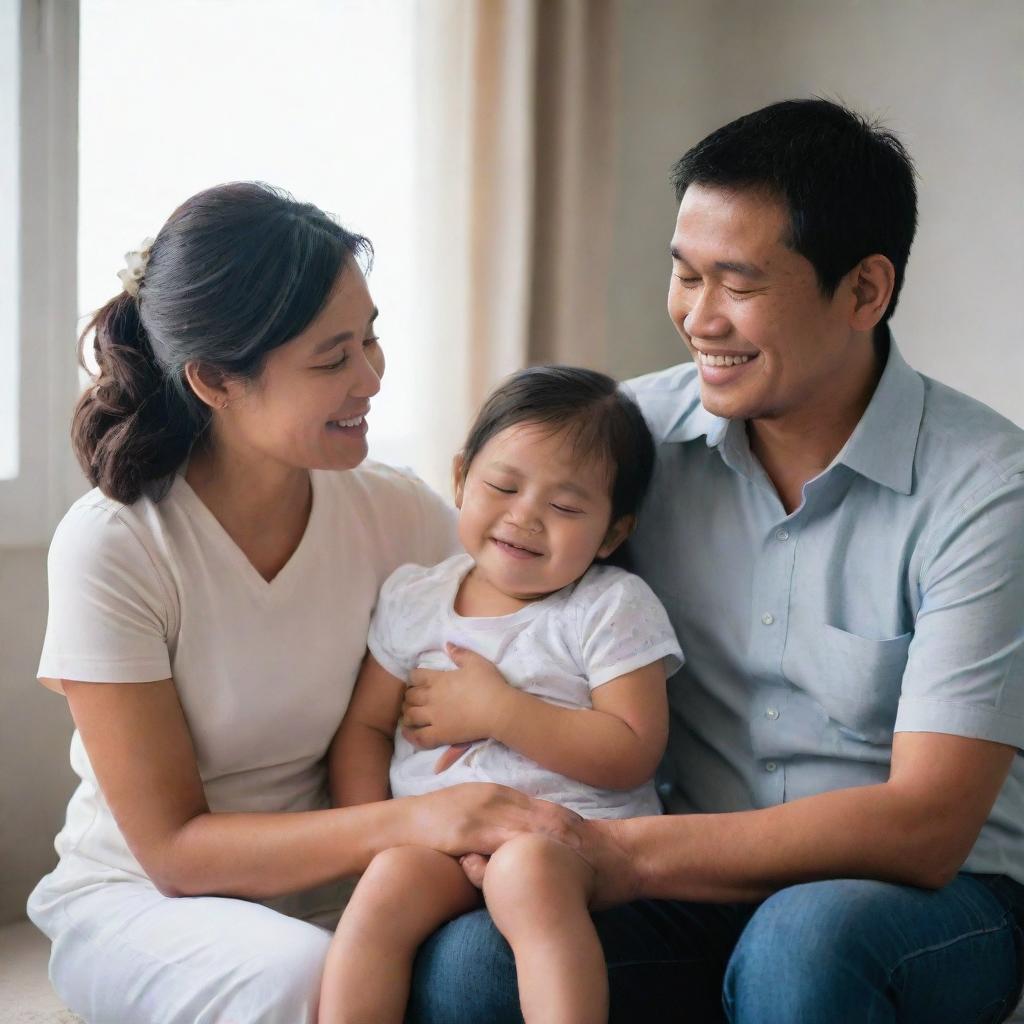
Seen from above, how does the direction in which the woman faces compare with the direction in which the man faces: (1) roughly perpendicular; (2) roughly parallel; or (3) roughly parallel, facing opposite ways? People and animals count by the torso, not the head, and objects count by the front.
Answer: roughly perpendicular

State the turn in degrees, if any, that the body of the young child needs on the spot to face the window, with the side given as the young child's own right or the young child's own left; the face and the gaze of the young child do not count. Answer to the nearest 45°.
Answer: approximately 135° to the young child's own right

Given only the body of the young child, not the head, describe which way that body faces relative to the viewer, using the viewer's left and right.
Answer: facing the viewer

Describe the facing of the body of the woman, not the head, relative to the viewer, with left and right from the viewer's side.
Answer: facing the viewer and to the right of the viewer

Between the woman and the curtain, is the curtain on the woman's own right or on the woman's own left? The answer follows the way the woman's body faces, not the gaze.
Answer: on the woman's own left

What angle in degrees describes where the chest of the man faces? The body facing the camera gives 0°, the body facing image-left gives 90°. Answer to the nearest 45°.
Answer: approximately 45°

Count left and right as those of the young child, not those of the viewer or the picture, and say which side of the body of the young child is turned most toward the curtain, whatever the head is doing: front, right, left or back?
back
